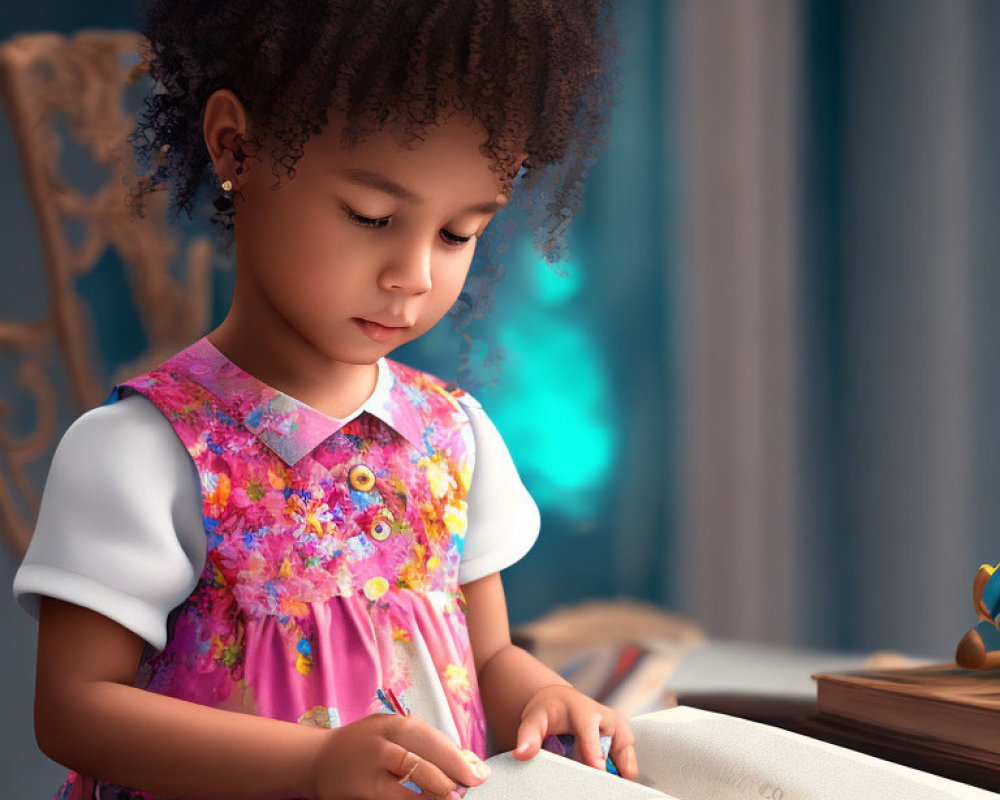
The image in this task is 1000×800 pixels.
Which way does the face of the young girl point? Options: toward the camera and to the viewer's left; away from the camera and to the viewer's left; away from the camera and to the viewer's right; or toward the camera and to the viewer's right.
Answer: toward the camera and to the viewer's right

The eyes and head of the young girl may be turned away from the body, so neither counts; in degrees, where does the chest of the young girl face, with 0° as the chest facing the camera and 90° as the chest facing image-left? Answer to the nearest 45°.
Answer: approximately 315°
